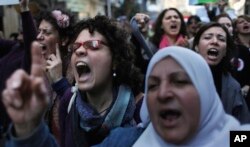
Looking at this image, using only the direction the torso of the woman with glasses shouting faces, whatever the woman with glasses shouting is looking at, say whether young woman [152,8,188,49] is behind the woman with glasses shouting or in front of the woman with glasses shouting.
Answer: behind

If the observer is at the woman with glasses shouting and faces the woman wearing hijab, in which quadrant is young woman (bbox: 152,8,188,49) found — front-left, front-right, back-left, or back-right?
back-left

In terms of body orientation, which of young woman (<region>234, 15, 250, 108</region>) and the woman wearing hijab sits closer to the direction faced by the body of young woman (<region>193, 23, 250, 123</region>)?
the woman wearing hijab

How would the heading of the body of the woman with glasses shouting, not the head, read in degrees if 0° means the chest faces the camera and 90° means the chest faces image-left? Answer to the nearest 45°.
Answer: approximately 45°

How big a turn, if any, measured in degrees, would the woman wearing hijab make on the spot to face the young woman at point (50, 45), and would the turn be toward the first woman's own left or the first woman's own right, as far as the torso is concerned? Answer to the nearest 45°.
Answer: approximately 90° to the first woman's own right

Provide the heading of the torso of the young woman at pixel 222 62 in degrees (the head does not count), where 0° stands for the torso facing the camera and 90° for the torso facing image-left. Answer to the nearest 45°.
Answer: approximately 45°

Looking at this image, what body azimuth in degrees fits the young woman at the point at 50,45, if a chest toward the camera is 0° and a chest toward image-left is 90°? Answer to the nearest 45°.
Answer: approximately 45°

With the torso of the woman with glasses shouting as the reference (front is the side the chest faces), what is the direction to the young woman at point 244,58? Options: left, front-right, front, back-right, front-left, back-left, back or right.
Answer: back

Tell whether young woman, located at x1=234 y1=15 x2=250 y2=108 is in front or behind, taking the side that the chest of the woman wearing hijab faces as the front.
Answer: behind

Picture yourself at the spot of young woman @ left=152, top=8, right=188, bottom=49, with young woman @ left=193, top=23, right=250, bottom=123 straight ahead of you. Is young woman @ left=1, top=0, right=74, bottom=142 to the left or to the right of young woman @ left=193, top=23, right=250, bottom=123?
right
